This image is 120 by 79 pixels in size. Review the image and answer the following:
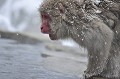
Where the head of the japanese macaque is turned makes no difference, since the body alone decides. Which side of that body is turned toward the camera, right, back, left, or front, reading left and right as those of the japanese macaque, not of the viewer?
left
